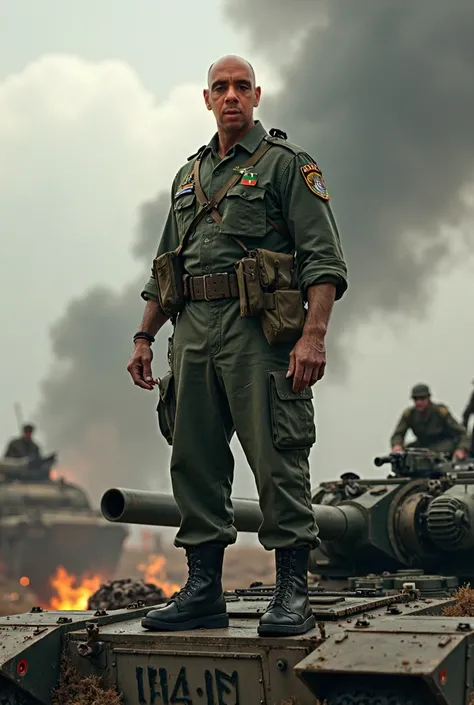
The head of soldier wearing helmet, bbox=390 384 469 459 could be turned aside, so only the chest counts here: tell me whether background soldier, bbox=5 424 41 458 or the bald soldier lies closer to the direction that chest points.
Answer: the bald soldier

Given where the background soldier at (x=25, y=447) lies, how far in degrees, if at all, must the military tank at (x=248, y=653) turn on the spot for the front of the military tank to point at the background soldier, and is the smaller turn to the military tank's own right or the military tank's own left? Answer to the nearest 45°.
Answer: approximately 135° to the military tank's own right

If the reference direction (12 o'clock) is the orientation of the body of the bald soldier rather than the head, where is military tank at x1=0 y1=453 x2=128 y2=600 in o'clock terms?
The military tank is roughly at 4 o'clock from the bald soldier.

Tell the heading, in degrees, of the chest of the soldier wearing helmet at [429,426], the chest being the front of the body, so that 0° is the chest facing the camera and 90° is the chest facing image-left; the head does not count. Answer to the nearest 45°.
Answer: approximately 0°

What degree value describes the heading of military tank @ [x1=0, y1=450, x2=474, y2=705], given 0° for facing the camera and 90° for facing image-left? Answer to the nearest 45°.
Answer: approximately 45°

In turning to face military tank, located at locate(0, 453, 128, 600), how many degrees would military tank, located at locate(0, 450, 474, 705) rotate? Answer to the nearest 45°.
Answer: approximately 135° to its right
